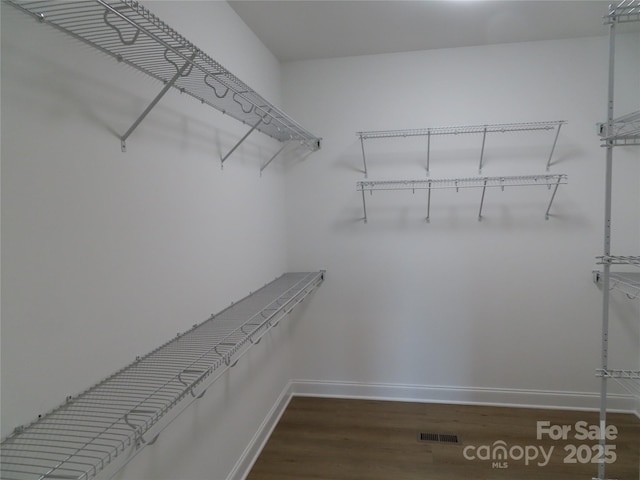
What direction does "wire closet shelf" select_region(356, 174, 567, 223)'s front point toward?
toward the camera

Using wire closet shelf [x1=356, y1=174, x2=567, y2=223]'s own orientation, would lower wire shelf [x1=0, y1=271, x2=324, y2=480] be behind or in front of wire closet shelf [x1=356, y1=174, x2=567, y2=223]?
in front

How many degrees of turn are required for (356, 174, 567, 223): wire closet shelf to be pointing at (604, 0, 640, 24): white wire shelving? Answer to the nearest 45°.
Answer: approximately 45° to its left

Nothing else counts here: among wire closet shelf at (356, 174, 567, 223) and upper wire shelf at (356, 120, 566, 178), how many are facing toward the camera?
2

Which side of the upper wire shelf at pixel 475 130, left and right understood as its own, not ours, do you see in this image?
front

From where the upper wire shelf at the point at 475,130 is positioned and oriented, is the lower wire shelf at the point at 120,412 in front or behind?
in front

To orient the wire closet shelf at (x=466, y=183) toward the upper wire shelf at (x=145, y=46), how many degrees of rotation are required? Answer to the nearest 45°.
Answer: approximately 45° to its right

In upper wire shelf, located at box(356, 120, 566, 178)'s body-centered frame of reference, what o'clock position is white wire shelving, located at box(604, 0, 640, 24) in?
The white wire shelving is roughly at 11 o'clock from the upper wire shelf.
